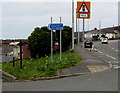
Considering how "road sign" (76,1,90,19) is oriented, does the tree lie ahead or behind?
behind

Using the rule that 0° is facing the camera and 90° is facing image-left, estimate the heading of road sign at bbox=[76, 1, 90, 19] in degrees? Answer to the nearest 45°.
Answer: approximately 0°
